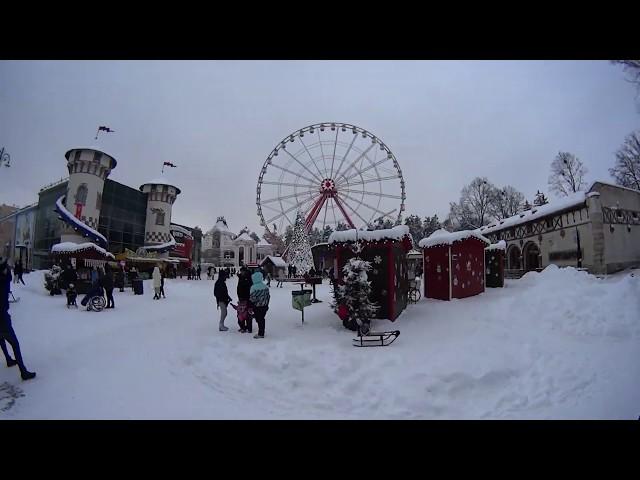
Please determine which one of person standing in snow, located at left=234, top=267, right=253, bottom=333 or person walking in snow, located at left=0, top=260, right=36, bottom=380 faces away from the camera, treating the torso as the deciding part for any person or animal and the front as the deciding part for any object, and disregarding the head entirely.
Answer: person standing in snow, located at left=234, top=267, right=253, bottom=333
